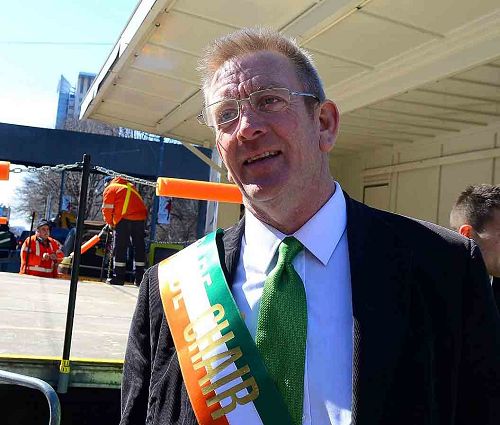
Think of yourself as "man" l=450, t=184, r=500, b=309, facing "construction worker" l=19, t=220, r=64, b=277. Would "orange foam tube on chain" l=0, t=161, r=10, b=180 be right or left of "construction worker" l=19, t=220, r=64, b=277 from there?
left

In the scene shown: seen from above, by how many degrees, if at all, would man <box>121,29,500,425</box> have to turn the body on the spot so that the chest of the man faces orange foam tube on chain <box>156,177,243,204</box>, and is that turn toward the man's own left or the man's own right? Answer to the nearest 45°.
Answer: approximately 135° to the man's own right

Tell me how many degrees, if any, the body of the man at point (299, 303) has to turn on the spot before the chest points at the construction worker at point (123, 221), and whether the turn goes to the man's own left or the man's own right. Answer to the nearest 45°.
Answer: approximately 135° to the man's own right

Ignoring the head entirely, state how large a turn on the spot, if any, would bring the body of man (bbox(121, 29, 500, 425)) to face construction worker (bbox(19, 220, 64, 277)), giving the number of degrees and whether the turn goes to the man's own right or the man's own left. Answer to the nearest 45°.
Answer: approximately 90° to the man's own right

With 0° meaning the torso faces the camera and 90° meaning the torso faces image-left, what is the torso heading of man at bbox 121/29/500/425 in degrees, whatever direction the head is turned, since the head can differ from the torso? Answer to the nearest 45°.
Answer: approximately 45°
